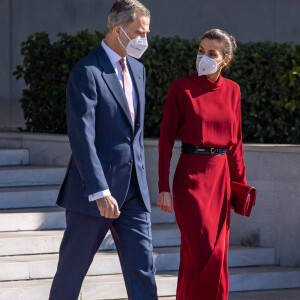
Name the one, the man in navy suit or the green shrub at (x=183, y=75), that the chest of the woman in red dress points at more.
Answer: the man in navy suit

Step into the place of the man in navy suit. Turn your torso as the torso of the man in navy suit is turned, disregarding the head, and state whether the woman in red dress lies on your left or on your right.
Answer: on your left

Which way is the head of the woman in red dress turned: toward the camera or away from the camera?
toward the camera

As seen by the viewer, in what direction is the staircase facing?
toward the camera

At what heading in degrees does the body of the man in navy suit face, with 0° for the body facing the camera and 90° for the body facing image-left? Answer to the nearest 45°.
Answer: approximately 315°

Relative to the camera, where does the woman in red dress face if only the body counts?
toward the camera

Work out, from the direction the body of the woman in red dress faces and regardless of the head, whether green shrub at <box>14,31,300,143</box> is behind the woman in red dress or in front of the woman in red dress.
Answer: behind
